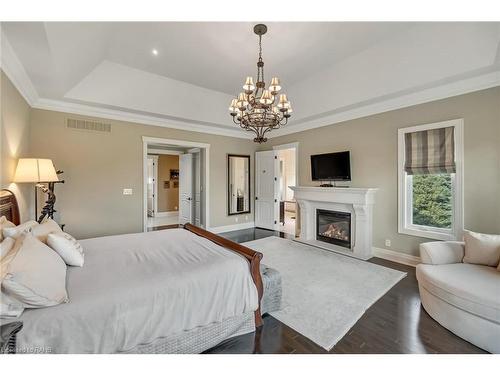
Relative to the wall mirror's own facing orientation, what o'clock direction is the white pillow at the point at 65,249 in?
The white pillow is roughly at 2 o'clock from the wall mirror.

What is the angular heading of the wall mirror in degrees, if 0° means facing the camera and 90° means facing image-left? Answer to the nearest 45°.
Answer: approximately 315°

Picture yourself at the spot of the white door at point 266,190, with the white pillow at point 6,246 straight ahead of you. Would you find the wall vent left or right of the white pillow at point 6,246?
right

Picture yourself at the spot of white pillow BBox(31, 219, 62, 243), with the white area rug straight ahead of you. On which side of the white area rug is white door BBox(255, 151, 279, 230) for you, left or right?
left

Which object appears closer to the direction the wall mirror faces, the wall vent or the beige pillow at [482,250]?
the beige pillow

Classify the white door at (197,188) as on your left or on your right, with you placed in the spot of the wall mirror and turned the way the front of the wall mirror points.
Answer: on your right

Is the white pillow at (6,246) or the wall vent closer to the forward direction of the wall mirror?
the white pillow

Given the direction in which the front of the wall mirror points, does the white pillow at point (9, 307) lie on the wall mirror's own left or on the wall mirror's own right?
on the wall mirror's own right

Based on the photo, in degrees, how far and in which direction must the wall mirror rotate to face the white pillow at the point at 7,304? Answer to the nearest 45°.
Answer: approximately 45° to its right

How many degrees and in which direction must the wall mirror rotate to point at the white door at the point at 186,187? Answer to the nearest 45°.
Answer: approximately 135° to its right
